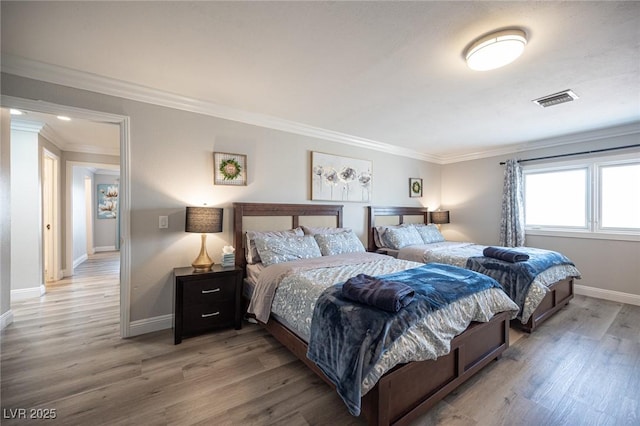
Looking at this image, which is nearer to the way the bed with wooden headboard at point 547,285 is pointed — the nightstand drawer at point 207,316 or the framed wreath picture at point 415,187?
the nightstand drawer

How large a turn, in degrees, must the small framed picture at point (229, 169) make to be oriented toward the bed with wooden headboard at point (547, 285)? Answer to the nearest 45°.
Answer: approximately 90° to its left

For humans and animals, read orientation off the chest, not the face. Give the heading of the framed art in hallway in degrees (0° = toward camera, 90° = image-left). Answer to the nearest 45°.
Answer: approximately 0°

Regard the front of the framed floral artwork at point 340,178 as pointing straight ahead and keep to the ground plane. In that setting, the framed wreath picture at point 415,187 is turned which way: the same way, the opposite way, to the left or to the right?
the same way

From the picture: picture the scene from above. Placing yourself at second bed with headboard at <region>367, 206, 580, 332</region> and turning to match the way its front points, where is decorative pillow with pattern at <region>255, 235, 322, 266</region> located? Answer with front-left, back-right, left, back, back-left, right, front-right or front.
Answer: right

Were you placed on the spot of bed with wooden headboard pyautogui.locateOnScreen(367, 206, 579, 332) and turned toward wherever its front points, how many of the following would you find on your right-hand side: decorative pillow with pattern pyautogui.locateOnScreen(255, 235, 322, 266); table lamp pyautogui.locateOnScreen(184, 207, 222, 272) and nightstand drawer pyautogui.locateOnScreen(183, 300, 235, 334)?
3

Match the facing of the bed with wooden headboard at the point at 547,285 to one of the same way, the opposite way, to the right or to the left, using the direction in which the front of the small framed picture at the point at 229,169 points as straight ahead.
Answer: the same way

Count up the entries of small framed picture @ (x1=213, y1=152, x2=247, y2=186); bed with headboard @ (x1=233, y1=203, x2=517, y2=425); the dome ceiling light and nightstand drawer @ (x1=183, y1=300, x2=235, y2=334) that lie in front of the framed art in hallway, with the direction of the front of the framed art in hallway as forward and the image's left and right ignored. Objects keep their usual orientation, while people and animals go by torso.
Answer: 4

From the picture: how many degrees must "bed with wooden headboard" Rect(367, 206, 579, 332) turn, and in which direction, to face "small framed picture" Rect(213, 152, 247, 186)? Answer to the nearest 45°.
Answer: approximately 90° to its right

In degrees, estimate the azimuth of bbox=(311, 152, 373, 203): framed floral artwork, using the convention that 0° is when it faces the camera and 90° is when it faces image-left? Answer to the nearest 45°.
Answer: approximately 315°

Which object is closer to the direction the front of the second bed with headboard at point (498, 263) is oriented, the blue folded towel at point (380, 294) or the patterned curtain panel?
the blue folded towel

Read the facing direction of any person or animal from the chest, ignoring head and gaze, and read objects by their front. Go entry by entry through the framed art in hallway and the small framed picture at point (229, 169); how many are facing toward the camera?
2

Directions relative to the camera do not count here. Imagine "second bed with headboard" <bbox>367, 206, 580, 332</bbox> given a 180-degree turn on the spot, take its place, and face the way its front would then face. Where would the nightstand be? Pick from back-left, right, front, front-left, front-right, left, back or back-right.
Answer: left

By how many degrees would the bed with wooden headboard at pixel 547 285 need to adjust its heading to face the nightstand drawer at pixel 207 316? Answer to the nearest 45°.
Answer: approximately 90° to its right

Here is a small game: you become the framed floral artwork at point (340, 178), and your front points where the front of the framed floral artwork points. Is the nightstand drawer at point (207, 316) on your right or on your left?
on your right
